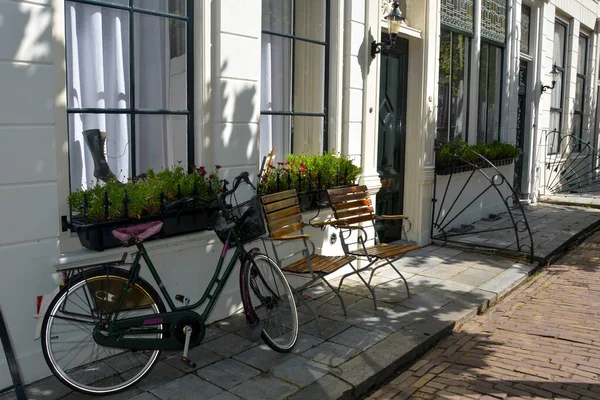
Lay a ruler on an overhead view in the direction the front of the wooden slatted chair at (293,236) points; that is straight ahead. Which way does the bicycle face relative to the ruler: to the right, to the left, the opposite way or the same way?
to the left

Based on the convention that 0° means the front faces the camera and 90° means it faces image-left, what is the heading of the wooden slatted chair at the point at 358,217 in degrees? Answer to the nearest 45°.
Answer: approximately 315°

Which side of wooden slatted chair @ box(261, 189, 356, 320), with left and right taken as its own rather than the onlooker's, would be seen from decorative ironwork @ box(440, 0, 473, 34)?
left

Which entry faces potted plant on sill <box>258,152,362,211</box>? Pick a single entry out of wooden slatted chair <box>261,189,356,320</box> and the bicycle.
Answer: the bicycle

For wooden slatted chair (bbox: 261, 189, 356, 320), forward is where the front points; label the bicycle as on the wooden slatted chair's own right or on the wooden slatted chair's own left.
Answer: on the wooden slatted chair's own right

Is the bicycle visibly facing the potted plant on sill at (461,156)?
yes

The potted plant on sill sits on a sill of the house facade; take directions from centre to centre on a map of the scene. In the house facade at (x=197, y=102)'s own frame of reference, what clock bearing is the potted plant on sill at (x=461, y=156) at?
The potted plant on sill is roughly at 9 o'clock from the house facade.

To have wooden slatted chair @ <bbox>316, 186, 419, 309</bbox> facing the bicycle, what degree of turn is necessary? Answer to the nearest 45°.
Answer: approximately 90° to its right

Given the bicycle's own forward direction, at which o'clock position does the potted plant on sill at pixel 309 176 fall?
The potted plant on sill is roughly at 12 o'clock from the bicycle.

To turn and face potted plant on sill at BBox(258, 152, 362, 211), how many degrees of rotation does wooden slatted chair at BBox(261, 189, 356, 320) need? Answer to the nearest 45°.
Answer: approximately 135° to its left

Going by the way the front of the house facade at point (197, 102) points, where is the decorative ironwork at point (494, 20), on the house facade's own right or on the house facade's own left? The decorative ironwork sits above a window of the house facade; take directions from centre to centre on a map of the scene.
on the house facade's own left

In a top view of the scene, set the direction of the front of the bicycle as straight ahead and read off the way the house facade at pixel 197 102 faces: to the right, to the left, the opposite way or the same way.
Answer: to the right
